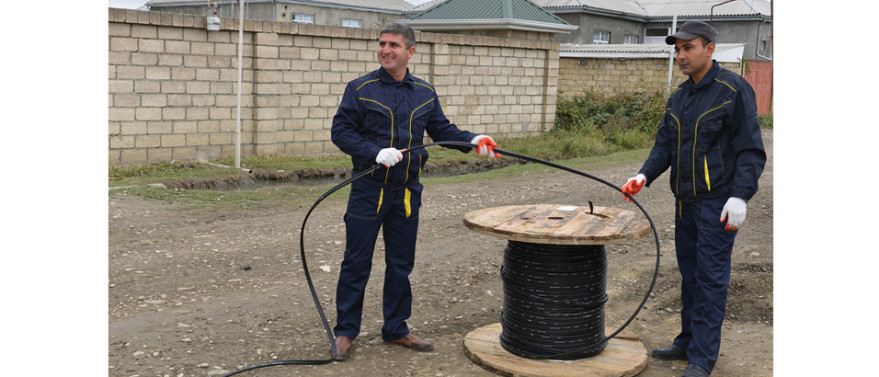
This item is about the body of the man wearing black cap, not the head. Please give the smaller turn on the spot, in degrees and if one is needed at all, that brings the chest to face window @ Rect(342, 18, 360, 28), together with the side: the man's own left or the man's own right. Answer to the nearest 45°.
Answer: approximately 90° to the man's own right

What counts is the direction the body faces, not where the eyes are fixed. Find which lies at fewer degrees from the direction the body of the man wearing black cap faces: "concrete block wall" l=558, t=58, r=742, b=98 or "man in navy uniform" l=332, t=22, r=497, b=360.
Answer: the man in navy uniform

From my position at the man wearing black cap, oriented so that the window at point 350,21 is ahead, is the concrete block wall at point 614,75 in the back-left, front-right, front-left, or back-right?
front-right

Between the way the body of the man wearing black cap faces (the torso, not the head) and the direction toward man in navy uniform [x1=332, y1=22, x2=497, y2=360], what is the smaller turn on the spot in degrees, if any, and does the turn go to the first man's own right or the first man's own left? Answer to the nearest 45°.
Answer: approximately 45° to the first man's own right

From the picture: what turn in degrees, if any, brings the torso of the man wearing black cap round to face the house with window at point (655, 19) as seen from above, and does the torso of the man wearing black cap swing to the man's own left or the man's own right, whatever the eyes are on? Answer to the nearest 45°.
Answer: approximately 135° to the man's own right

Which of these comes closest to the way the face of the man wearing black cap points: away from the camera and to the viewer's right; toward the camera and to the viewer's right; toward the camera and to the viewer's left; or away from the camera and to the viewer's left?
toward the camera and to the viewer's left

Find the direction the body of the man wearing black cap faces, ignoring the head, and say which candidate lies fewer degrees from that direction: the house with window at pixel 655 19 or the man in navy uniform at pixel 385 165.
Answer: the man in navy uniform

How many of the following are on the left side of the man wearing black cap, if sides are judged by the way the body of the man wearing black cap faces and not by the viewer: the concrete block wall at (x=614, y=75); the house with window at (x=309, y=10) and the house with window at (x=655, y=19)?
0

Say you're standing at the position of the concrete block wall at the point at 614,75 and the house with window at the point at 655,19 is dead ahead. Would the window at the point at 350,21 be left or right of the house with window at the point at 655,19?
left

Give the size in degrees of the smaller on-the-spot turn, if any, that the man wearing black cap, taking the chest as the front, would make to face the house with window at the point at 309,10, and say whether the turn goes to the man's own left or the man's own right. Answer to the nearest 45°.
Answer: approximately 90° to the man's own right

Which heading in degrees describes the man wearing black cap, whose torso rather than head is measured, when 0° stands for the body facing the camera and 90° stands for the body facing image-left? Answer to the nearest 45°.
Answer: approximately 45°

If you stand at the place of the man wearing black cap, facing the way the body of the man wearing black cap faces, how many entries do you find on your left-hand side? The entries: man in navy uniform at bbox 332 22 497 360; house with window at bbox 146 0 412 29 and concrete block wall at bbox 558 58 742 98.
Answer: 0

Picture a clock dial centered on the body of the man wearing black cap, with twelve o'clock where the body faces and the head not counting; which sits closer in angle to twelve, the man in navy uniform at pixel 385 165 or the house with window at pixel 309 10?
the man in navy uniform

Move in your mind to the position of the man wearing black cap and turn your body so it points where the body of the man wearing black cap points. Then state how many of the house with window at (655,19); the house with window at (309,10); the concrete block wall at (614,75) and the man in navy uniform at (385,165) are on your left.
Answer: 0
